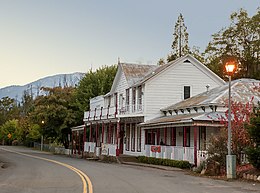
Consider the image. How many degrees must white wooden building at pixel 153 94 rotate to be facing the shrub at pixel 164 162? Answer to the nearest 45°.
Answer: approximately 45° to its left

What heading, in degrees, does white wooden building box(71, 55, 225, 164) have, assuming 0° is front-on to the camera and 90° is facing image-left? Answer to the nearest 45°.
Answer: approximately 45°
